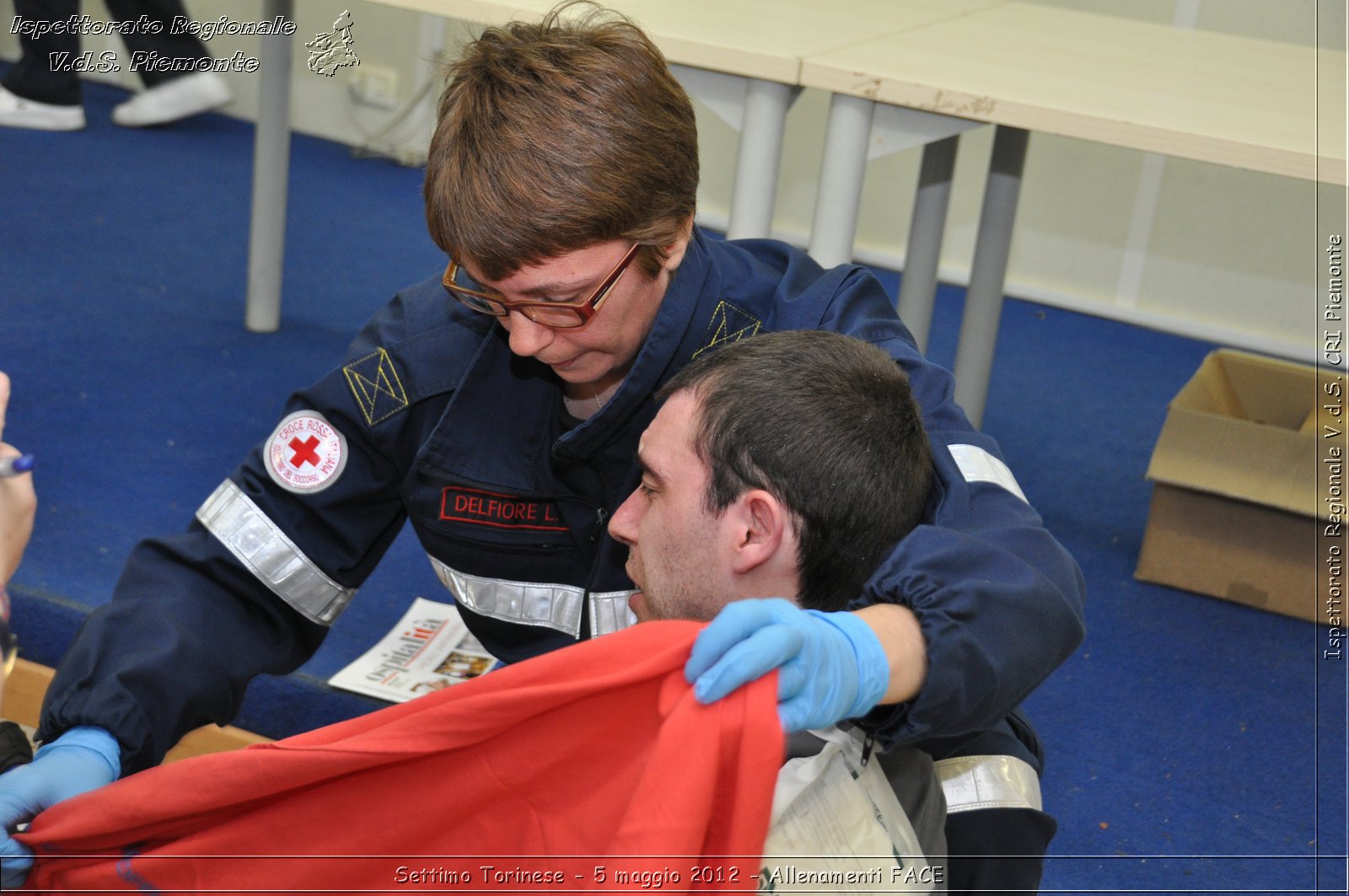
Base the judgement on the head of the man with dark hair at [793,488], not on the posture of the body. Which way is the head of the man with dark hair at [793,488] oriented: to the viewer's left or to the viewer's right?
to the viewer's left

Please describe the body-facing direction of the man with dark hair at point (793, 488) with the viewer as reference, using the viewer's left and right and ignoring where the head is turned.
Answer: facing to the left of the viewer

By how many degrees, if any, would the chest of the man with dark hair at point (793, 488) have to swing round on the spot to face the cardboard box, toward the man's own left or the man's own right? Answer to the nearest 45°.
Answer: approximately 135° to the man's own right
